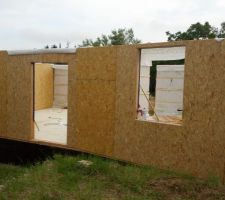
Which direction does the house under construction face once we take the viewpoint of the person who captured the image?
facing the viewer and to the left of the viewer
